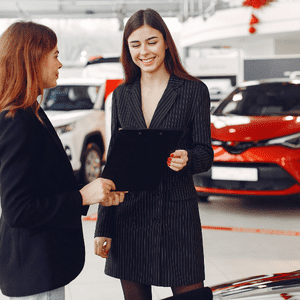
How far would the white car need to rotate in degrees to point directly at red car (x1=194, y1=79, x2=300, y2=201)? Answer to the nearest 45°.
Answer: approximately 90° to its left

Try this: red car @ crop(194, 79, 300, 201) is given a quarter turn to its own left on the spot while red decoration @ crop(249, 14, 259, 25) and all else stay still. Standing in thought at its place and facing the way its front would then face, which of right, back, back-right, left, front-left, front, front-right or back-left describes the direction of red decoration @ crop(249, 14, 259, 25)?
back-left

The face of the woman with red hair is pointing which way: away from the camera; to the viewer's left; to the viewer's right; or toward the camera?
to the viewer's right

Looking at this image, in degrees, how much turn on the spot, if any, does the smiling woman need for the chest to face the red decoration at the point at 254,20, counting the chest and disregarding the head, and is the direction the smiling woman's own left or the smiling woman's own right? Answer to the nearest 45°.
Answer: approximately 180°

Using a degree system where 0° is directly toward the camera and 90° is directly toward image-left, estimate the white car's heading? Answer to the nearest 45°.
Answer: approximately 45°

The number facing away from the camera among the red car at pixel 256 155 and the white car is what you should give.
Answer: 0

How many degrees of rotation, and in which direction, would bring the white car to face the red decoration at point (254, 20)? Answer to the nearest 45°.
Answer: approximately 180°

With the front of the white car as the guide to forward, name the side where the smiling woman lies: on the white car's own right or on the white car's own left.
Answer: on the white car's own left

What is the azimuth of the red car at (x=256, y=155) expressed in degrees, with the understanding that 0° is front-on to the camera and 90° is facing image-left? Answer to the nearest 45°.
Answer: approximately 45°
